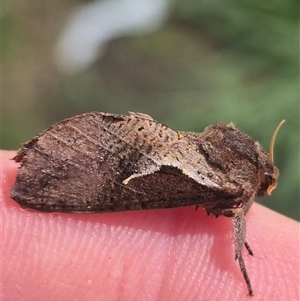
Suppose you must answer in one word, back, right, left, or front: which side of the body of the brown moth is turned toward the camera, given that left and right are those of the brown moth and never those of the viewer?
right
